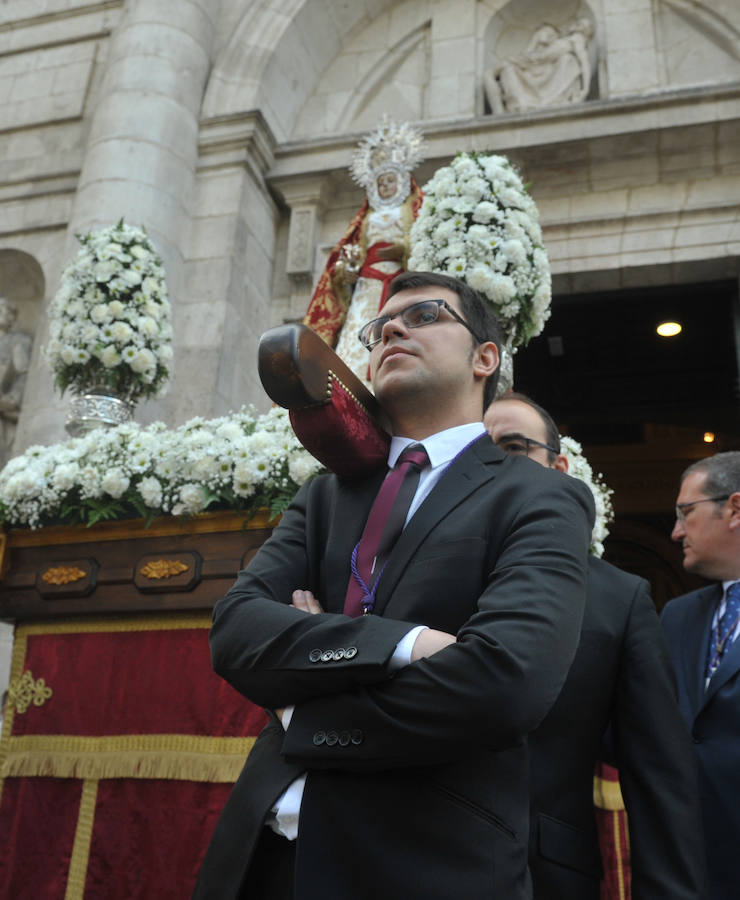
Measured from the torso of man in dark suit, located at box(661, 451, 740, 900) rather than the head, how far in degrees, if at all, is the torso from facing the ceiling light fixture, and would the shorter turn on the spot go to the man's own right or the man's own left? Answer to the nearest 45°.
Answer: approximately 135° to the man's own right

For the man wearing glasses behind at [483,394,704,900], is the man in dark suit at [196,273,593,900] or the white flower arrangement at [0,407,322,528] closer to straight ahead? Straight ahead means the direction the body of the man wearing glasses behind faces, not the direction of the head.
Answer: the man in dark suit

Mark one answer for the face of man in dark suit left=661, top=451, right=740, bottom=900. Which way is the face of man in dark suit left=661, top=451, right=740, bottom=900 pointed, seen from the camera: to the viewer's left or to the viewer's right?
to the viewer's left

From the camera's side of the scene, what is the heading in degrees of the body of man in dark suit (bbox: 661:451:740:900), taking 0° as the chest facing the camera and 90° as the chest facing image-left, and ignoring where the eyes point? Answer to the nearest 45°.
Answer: approximately 45°

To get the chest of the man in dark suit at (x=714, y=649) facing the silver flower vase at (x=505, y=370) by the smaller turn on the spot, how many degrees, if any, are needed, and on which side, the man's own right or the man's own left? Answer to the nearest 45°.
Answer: approximately 90° to the man's own right

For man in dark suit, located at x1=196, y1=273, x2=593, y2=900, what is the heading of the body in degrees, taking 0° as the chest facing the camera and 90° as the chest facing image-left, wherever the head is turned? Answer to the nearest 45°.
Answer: approximately 45°
